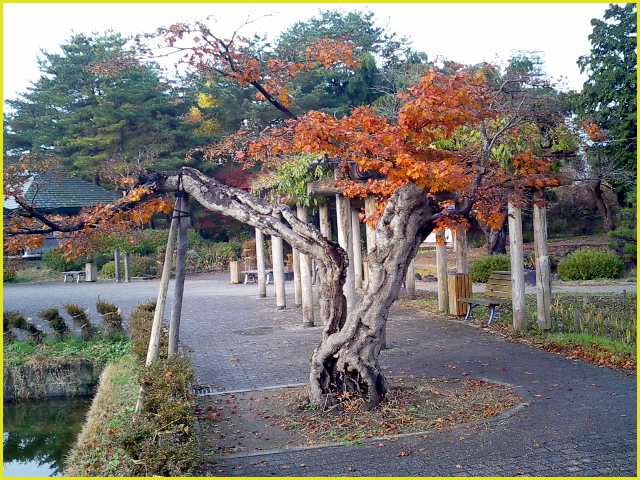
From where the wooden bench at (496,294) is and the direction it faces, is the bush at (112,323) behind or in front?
in front

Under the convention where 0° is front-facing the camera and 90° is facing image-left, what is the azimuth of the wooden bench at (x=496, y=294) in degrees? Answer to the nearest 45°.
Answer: approximately 45°

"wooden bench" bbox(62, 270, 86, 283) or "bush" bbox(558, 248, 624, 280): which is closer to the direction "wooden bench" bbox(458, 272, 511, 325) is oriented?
the wooden bench

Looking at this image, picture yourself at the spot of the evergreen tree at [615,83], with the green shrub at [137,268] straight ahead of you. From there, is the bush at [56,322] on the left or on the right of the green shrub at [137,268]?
left

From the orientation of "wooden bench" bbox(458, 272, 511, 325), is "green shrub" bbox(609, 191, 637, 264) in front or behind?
behind

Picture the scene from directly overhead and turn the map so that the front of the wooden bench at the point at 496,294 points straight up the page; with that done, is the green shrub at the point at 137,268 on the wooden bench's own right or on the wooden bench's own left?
on the wooden bench's own right

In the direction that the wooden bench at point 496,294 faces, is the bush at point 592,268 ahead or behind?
behind

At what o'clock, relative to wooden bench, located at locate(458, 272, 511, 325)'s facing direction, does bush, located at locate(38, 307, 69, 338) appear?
The bush is roughly at 1 o'clock from the wooden bench.

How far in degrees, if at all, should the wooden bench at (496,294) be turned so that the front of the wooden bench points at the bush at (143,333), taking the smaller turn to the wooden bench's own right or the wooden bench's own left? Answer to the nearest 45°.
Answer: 0° — it already faces it
